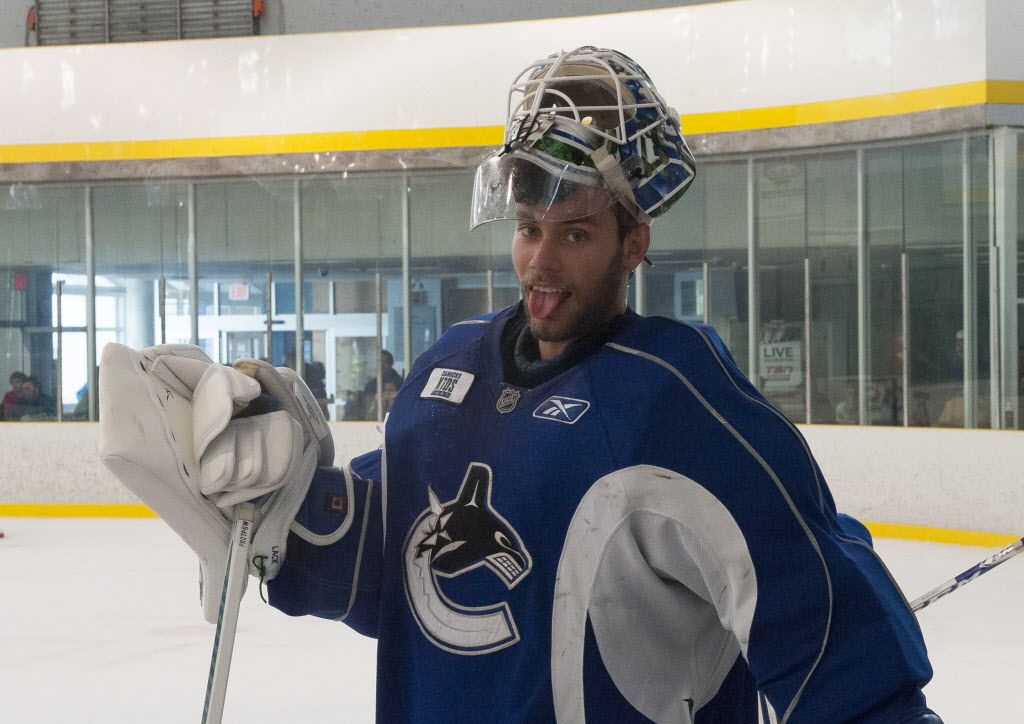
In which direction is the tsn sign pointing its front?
toward the camera

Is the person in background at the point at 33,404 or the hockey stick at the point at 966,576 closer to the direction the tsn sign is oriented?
the hockey stick

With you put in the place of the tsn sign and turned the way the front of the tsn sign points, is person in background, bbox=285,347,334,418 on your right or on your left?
on your right

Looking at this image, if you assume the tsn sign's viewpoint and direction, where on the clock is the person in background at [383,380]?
The person in background is roughly at 3 o'clock from the tsn sign.

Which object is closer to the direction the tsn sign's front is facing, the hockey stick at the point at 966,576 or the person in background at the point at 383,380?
the hockey stick

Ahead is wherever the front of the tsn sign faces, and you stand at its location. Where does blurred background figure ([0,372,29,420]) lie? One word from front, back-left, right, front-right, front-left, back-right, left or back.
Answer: right

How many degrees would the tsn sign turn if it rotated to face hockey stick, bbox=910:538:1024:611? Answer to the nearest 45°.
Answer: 0° — it already faces it

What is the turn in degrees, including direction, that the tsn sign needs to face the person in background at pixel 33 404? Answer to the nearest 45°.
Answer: approximately 90° to its right
